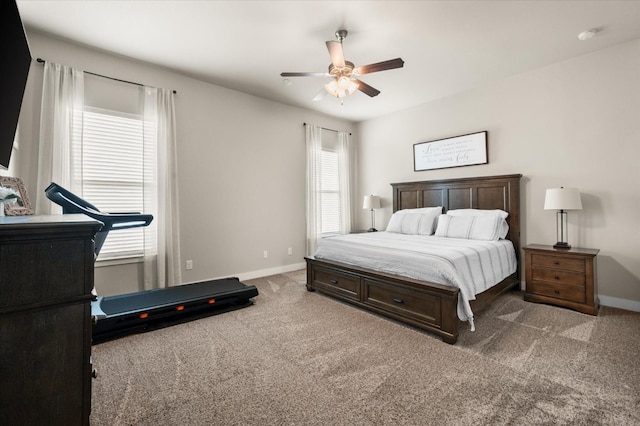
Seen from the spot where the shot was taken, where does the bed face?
facing the viewer and to the left of the viewer

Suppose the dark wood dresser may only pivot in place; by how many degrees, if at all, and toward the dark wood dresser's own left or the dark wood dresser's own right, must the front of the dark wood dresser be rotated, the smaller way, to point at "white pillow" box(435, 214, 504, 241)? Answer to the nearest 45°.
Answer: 0° — it already faces it

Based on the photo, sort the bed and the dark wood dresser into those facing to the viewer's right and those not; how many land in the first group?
1

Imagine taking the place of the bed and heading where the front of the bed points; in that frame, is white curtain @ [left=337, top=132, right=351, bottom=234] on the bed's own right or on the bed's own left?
on the bed's own right

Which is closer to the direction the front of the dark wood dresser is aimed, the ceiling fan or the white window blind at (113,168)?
the ceiling fan

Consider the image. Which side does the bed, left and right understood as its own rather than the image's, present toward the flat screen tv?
front

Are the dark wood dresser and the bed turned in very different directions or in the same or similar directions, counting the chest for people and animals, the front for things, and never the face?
very different directions

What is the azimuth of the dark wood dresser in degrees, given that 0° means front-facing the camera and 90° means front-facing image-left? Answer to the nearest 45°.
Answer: approximately 270°

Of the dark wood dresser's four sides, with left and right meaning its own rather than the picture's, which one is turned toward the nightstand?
front

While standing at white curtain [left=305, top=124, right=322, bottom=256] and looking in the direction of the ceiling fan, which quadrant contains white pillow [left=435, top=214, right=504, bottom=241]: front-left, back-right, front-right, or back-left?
front-left

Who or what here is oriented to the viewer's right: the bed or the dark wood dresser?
the dark wood dresser

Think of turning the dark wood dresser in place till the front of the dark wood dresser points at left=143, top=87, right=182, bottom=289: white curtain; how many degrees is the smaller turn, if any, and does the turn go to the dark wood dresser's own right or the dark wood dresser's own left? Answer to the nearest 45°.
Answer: approximately 90° to the dark wood dresser's own left

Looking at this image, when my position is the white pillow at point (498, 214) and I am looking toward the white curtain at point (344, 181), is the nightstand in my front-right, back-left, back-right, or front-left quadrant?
back-left
